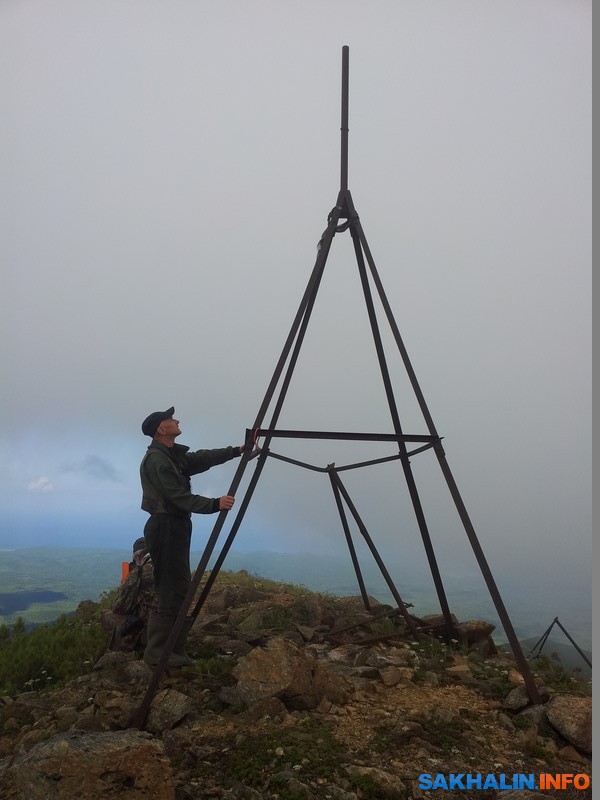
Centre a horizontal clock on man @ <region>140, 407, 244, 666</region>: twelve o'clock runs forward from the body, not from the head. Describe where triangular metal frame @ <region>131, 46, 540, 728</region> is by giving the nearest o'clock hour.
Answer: The triangular metal frame is roughly at 12 o'clock from the man.

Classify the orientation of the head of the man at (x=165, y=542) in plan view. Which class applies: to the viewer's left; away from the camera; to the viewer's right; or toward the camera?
to the viewer's right

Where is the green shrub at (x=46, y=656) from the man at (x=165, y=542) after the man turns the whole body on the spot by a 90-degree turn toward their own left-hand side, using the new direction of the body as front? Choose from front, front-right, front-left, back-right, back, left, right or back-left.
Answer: front-left

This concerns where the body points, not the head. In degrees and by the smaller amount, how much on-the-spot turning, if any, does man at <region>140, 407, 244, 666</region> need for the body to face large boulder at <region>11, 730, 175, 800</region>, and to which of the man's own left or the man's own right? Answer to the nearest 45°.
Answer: approximately 90° to the man's own right

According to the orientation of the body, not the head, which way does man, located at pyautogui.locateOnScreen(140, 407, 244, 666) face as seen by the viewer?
to the viewer's right

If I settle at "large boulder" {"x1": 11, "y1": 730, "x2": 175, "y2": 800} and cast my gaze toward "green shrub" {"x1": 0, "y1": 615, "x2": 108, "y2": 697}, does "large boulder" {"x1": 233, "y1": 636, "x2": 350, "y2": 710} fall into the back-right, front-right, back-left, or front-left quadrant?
front-right

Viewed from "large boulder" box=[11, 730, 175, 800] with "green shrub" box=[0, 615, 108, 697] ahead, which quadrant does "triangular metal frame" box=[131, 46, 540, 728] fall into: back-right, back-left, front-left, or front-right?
front-right

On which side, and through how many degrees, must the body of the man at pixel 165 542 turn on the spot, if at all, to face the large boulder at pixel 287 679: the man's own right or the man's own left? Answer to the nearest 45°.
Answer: approximately 45° to the man's own right
